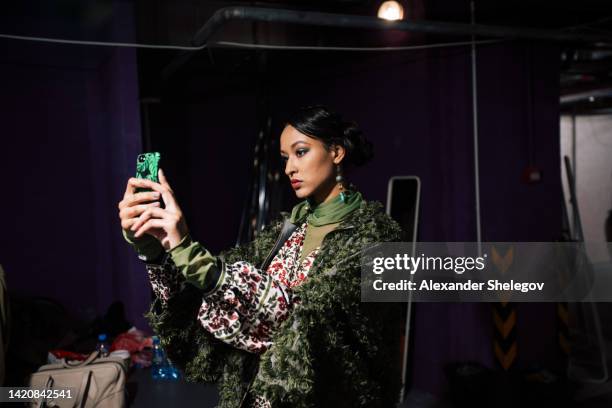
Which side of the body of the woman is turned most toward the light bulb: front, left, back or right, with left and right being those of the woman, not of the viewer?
back
